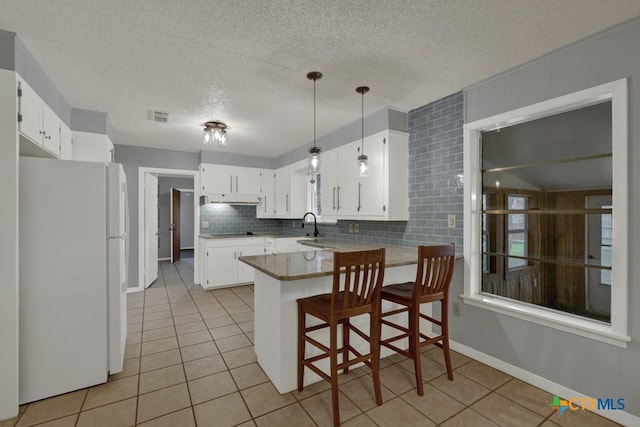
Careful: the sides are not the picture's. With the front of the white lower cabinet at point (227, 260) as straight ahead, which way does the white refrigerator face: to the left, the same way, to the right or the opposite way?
to the left

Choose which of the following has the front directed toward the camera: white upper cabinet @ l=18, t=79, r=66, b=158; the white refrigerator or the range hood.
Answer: the range hood

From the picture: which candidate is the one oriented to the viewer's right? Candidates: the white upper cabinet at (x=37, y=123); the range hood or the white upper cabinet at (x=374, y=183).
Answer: the white upper cabinet at (x=37, y=123)

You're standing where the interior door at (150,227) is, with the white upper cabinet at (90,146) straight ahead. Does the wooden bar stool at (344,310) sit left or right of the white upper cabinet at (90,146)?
left

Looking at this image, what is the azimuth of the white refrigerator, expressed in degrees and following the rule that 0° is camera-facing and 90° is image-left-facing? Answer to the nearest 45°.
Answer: approximately 270°

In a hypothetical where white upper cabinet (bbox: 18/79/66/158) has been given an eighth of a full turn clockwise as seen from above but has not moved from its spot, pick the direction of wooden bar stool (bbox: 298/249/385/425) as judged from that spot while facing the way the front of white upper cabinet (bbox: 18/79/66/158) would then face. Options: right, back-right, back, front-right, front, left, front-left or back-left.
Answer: front

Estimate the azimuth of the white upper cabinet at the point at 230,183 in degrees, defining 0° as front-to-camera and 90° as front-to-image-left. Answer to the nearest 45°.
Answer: approximately 0°

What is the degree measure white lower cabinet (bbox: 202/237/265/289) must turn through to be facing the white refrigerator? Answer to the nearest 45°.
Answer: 0° — it already faces it

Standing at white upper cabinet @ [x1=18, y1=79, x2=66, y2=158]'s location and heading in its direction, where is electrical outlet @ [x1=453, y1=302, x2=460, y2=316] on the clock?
The electrical outlet is roughly at 1 o'clock from the white upper cabinet.

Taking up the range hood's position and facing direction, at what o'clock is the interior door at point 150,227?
The interior door is roughly at 3 o'clock from the range hood.

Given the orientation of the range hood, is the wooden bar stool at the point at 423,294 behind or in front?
in front

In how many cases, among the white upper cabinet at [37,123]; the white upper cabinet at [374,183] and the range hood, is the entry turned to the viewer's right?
1

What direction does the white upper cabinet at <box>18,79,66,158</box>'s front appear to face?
to the viewer's right

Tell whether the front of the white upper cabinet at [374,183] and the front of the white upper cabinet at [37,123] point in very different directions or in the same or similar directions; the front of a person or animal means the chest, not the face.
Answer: very different directions

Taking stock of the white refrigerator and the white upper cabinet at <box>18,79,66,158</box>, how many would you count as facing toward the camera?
0
